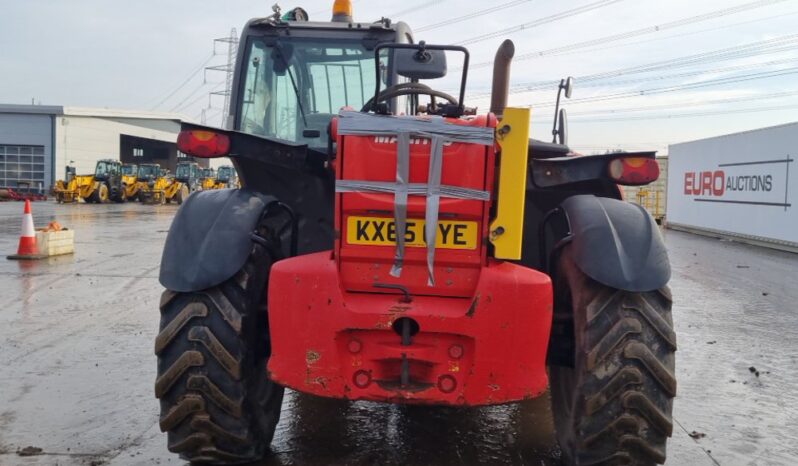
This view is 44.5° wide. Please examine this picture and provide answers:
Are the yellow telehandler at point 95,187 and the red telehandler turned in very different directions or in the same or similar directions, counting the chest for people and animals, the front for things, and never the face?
very different directions

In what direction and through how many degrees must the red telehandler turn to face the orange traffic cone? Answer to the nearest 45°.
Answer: approximately 45° to its left

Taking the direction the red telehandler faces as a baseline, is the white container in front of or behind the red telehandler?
in front

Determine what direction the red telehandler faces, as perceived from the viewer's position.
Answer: facing away from the viewer

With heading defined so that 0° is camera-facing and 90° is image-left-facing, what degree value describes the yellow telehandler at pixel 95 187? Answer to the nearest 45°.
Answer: approximately 45°

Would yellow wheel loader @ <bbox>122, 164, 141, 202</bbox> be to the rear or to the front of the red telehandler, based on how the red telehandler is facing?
to the front

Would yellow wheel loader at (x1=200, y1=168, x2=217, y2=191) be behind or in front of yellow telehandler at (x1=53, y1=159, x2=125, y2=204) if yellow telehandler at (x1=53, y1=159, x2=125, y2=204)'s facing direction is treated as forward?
behind

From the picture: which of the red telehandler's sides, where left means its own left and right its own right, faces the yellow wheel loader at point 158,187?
front

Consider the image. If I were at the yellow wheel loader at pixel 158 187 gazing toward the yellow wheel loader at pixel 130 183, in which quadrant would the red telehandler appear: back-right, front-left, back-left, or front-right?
back-left

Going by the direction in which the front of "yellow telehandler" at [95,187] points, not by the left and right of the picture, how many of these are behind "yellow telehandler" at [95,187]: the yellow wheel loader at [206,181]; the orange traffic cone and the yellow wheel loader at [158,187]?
2

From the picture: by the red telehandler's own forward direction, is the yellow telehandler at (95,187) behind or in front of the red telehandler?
in front

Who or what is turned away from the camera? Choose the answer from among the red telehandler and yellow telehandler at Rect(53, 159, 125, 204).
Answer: the red telehandler

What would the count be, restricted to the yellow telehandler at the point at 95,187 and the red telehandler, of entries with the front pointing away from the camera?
1

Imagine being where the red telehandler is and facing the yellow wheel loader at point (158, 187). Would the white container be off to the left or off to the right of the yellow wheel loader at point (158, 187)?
right

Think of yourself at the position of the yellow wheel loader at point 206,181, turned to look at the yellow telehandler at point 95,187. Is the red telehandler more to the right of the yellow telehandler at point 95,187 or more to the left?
left

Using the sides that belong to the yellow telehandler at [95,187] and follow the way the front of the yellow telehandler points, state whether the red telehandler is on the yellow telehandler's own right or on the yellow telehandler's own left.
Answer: on the yellow telehandler's own left
